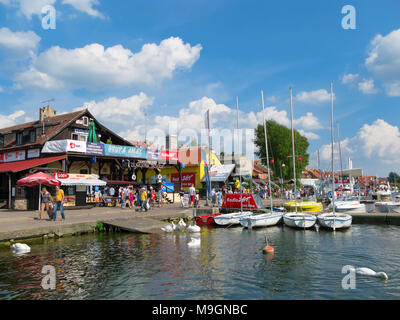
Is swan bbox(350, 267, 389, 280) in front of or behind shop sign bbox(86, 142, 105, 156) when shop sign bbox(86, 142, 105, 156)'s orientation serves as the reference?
in front

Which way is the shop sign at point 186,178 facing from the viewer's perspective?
toward the camera

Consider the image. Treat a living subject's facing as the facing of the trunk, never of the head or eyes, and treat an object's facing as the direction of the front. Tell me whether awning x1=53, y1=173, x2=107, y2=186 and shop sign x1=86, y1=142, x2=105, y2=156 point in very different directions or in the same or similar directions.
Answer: same or similar directions

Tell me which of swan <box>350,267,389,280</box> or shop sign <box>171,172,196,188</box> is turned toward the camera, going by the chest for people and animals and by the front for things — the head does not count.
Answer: the shop sign

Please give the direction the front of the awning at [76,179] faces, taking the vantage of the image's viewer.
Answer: facing the viewer and to the right of the viewer

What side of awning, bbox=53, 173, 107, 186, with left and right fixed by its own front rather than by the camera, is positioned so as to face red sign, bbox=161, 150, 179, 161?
left

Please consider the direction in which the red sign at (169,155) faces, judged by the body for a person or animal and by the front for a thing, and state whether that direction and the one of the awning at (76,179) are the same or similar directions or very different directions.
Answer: same or similar directions

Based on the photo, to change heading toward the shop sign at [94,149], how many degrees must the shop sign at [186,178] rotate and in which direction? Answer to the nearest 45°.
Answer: approximately 45° to its right

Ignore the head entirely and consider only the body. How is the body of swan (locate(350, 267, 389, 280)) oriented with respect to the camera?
to the viewer's right

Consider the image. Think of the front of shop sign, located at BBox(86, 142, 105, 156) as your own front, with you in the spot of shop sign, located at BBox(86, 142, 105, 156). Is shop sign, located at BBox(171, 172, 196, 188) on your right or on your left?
on your left

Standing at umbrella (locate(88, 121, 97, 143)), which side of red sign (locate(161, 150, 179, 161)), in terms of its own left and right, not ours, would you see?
right

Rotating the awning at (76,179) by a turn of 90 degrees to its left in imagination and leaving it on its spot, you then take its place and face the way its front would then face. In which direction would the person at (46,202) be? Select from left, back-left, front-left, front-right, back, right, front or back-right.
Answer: back-right

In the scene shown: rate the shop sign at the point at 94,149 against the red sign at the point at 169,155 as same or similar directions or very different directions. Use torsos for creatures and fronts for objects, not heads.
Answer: same or similar directions

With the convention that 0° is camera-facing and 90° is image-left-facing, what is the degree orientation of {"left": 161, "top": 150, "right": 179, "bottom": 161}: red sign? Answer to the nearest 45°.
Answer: approximately 315°

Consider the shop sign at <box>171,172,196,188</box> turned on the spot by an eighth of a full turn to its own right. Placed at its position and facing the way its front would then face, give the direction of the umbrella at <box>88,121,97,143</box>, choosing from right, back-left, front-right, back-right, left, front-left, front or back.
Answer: front
